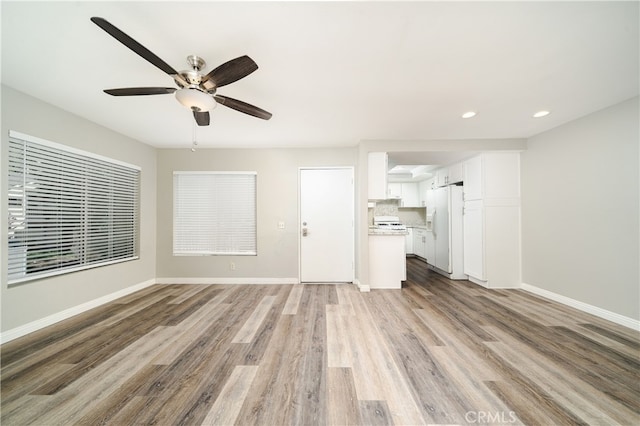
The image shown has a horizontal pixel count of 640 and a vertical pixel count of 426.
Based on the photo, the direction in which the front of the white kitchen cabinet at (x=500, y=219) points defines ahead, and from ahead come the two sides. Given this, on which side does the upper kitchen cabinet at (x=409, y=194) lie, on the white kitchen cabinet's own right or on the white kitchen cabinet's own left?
on the white kitchen cabinet's own right

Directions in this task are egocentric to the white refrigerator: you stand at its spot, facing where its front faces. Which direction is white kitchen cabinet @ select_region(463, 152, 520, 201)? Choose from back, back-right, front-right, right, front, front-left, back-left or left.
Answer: left

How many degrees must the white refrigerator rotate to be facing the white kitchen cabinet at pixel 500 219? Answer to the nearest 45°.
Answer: approximately 90° to its left

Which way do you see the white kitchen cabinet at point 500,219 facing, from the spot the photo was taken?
facing the viewer and to the left of the viewer

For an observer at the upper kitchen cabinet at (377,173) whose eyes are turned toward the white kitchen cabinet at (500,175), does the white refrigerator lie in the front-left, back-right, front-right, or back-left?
front-left

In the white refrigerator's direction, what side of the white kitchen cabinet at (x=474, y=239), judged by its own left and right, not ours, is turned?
right

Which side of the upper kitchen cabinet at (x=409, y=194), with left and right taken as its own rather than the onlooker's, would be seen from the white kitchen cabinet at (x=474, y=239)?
front

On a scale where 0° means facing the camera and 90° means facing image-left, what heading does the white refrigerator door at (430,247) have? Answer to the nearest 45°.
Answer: approximately 90°

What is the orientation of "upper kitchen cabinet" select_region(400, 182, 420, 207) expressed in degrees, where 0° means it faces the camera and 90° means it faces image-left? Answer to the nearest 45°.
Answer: approximately 0°

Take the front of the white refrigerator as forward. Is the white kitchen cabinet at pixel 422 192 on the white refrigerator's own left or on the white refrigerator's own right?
on the white refrigerator's own right
